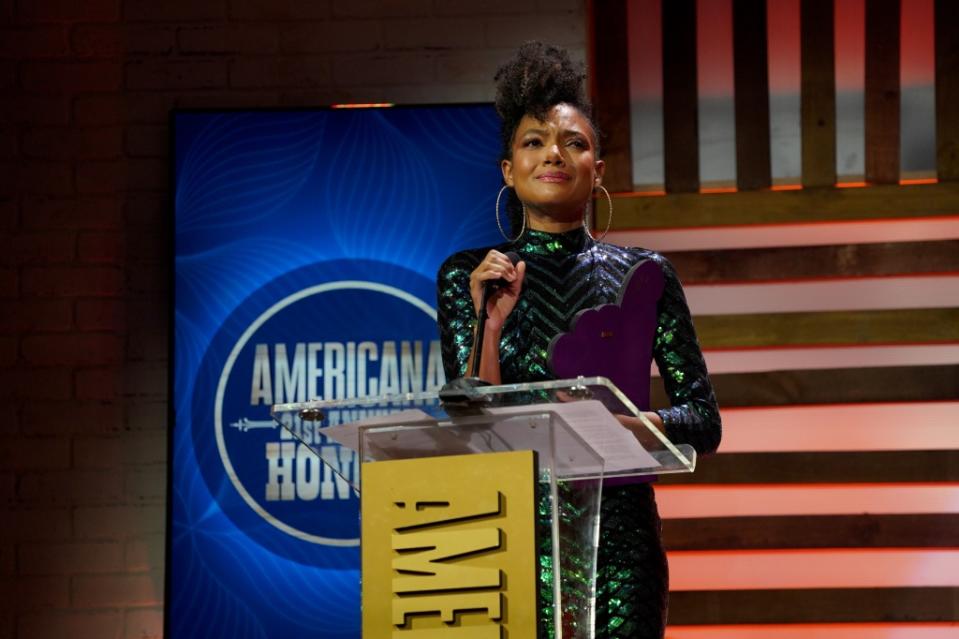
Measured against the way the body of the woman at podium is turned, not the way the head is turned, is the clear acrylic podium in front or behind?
in front

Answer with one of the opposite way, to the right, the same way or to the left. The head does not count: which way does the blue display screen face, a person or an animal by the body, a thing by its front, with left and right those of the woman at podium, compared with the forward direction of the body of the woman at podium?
the same way

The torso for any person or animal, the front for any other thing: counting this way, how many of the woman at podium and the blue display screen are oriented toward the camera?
2

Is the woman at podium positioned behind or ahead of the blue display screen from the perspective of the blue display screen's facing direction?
ahead

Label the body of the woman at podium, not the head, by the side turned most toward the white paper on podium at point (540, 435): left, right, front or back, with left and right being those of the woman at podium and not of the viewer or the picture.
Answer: front

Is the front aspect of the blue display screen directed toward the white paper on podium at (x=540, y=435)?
yes

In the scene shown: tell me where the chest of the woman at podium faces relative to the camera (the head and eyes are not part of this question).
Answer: toward the camera

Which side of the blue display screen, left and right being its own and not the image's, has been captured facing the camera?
front

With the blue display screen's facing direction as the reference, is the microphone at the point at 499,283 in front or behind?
in front

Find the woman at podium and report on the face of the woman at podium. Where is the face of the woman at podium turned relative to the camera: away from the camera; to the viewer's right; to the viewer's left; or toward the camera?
toward the camera

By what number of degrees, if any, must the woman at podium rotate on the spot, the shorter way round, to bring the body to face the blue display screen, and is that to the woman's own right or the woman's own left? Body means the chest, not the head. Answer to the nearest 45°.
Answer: approximately 135° to the woman's own right

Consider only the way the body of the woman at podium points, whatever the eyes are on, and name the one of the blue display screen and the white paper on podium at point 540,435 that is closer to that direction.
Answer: the white paper on podium
